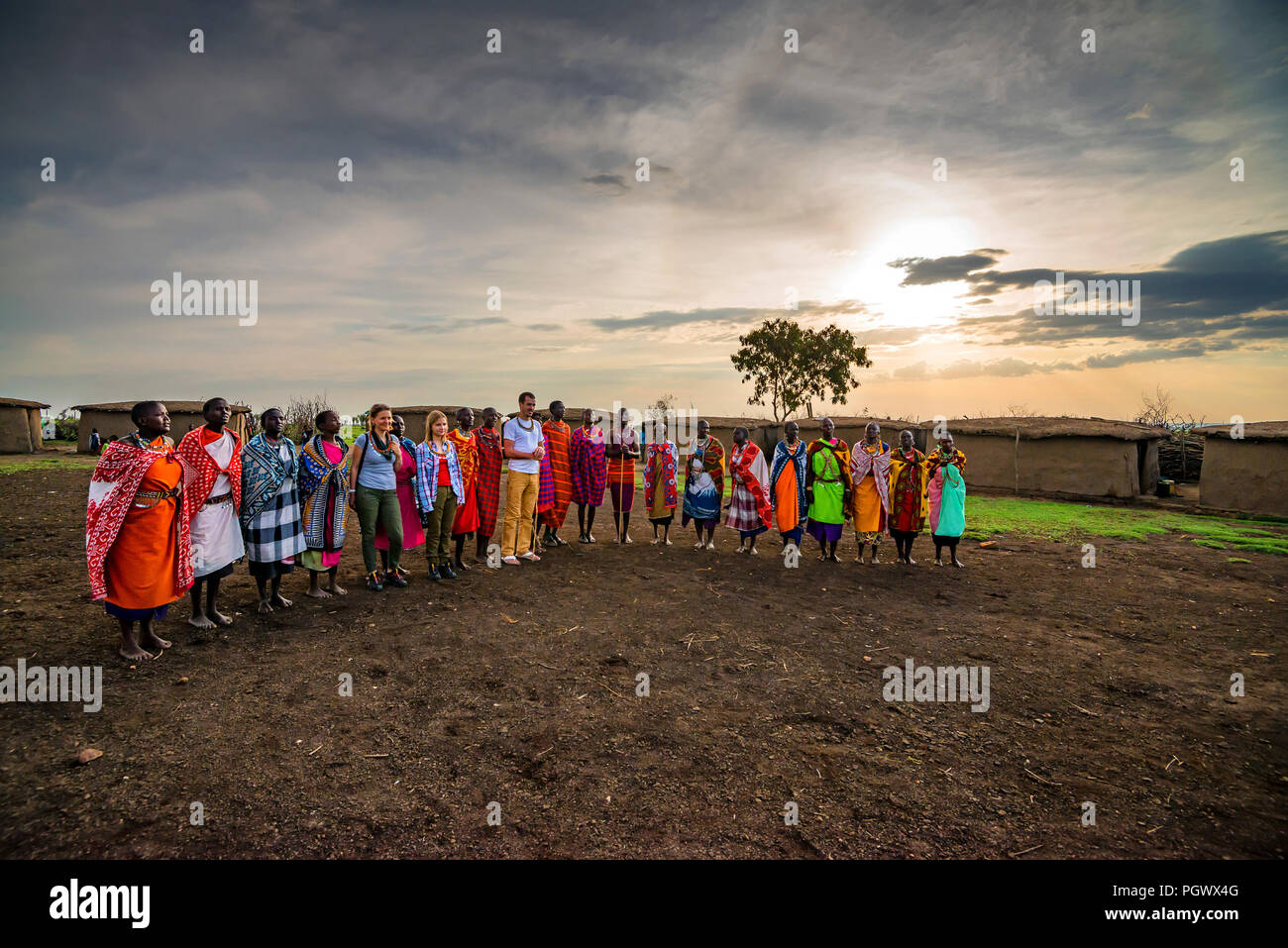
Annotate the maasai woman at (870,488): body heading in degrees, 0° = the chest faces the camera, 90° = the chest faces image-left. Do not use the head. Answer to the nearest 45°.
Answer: approximately 0°

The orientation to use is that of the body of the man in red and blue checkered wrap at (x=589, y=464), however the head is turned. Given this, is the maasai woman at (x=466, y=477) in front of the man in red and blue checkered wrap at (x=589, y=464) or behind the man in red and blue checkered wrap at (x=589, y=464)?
in front

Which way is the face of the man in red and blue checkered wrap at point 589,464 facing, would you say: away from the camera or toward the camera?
toward the camera

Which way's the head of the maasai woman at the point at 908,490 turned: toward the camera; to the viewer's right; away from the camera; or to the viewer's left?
toward the camera

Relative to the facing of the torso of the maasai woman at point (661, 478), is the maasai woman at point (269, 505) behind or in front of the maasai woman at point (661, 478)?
in front

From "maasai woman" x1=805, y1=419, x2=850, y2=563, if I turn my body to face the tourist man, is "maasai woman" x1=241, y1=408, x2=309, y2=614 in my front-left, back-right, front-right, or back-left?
front-left

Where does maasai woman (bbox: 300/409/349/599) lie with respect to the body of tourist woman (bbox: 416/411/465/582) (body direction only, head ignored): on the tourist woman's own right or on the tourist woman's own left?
on the tourist woman's own right

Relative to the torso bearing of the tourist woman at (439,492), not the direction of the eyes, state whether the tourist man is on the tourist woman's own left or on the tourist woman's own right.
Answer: on the tourist woman's own left

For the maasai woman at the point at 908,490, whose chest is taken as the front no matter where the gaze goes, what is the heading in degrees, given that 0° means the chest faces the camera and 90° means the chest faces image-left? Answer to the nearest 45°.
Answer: approximately 0°

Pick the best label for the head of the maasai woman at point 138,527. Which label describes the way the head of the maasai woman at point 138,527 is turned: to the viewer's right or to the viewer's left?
to the viewer's right

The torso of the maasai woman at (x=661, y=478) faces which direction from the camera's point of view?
toward the camera
